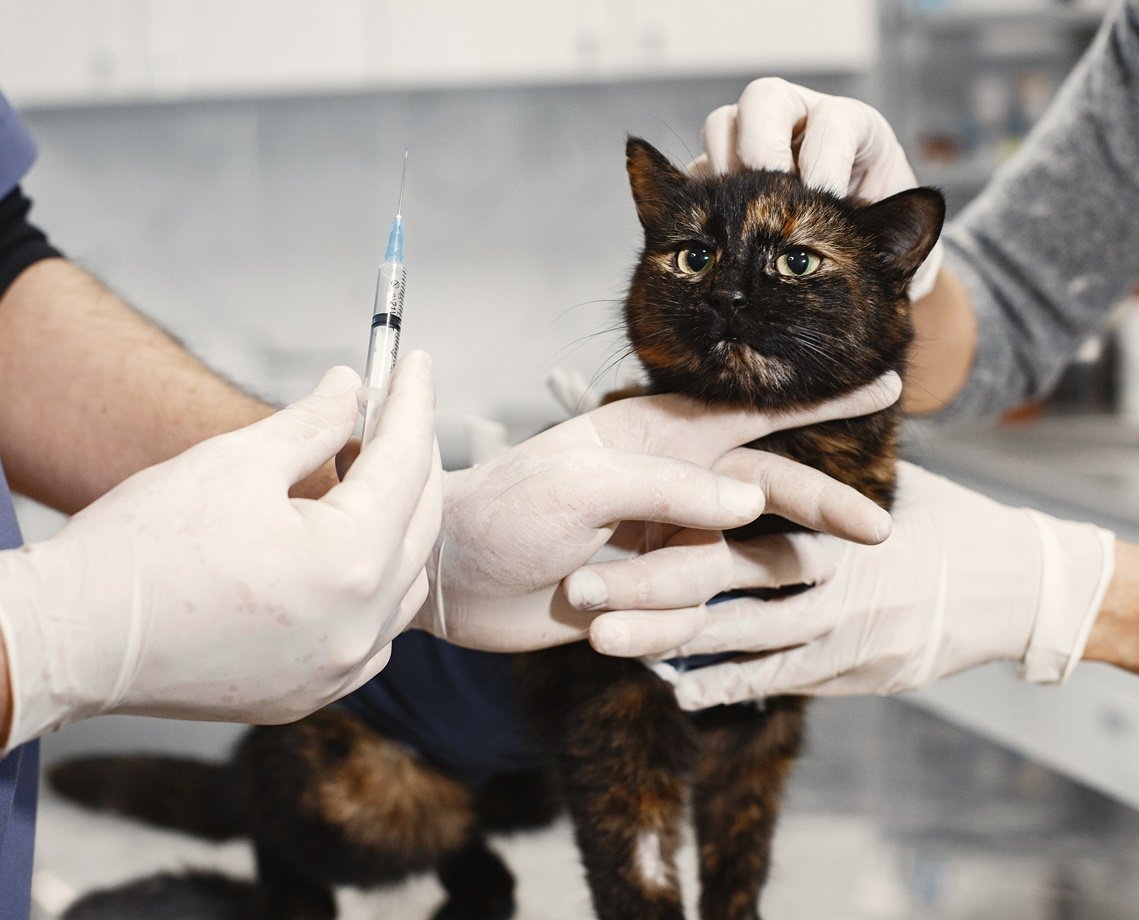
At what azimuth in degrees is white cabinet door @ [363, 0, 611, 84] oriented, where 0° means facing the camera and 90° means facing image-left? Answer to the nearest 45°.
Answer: approximately 0°

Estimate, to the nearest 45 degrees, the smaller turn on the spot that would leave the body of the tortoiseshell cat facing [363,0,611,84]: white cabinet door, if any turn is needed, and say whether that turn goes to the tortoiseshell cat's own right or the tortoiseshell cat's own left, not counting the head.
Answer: approximately 135° to the tortoiseshell cat's own left

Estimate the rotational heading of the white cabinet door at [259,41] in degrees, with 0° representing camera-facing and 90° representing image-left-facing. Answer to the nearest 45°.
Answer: approximately 0°

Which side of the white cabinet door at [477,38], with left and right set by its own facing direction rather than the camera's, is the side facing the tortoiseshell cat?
front

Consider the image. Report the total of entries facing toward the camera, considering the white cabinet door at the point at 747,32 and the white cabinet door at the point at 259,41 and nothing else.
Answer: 2

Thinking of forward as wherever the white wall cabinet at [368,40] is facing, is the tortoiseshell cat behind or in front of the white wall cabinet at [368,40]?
in front

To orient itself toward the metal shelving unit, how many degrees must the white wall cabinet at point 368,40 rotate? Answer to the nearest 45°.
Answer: approximately 90° to its left

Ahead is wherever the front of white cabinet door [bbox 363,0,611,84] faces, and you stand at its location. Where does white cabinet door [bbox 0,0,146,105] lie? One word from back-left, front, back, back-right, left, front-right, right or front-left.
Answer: right

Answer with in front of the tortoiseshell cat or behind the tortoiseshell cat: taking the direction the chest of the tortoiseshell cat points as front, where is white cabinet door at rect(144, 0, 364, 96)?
behind

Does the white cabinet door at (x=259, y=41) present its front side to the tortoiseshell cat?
yes

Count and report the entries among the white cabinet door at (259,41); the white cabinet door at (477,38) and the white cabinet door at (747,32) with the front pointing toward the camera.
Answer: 3
